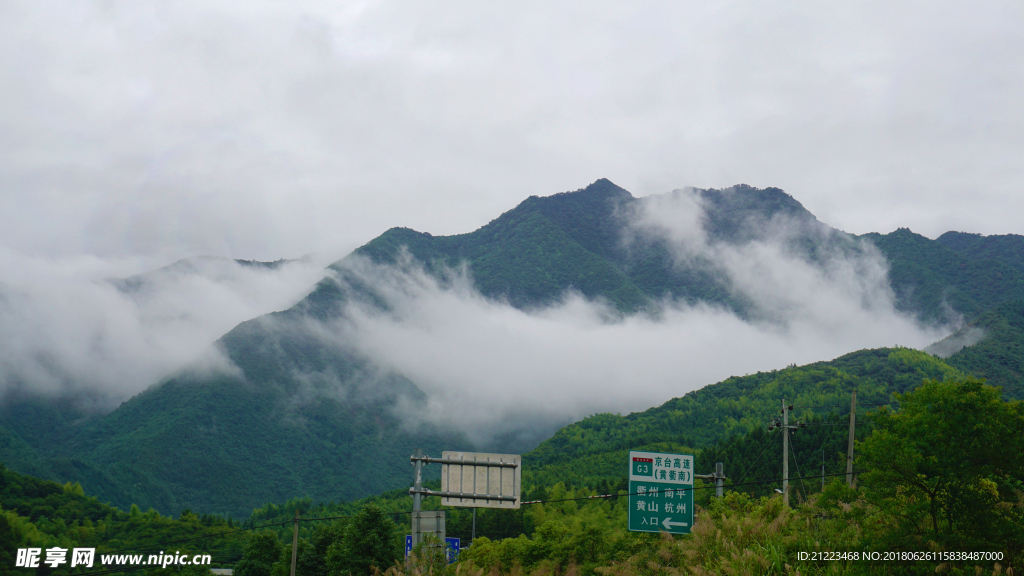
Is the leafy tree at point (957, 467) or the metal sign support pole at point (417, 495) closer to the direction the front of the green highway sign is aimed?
the leafy tree

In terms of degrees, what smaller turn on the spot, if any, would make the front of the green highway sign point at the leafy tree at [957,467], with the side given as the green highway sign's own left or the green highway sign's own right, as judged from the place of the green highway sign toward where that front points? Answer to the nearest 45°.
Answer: approximately 45° to the green highway sign's own left

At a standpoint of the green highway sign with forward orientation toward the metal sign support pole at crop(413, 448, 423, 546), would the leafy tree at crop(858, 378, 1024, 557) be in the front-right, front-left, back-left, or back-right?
back-left

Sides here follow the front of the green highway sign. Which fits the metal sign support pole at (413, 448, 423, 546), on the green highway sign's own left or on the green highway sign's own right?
on the green highway sign's own right

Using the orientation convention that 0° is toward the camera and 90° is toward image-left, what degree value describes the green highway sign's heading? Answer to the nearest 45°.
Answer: approximately 0°
